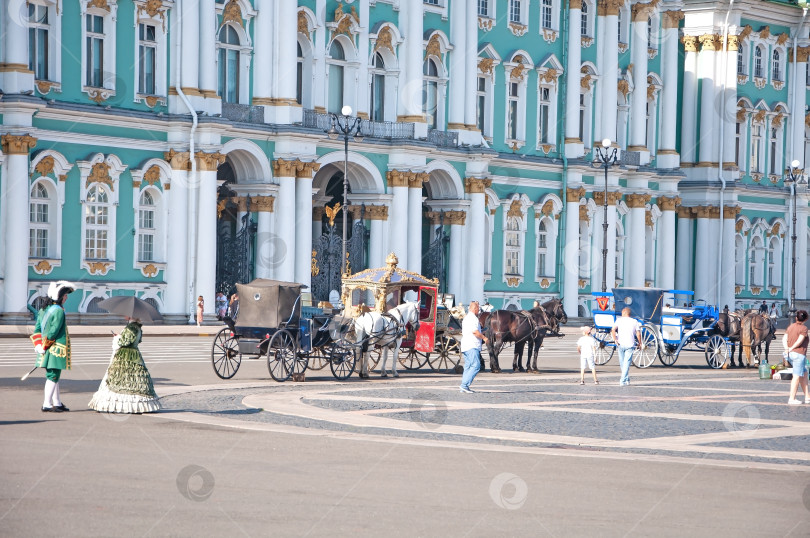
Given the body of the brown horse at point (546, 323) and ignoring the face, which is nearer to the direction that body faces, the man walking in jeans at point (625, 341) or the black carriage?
the man walking in jeans

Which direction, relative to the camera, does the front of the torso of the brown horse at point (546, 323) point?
to the viewer's right

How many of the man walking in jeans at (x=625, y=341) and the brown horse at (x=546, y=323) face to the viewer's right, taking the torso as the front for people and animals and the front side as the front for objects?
1

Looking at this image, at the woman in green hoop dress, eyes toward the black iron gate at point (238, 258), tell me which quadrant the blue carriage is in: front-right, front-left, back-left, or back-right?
front-right

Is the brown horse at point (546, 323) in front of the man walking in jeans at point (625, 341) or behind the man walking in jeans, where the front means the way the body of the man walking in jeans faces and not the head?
in front
